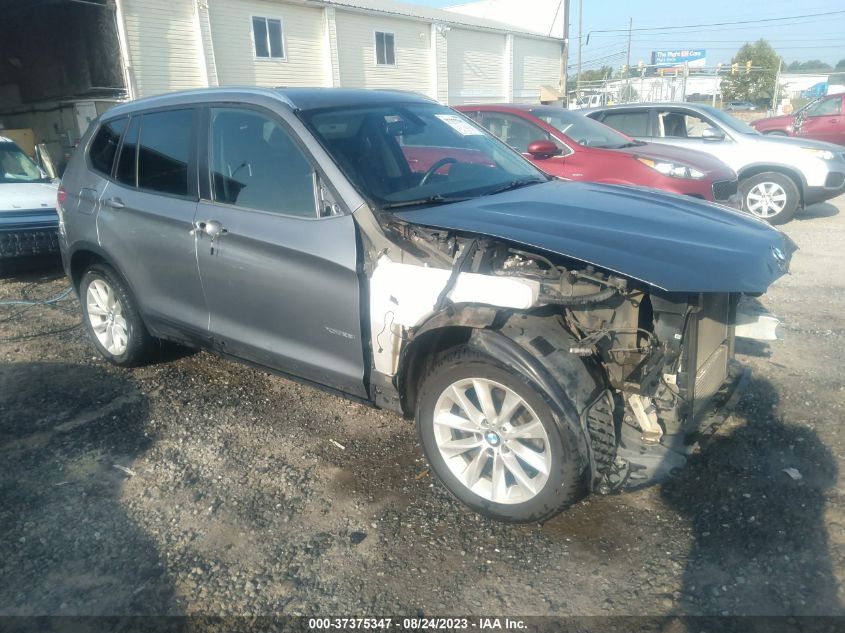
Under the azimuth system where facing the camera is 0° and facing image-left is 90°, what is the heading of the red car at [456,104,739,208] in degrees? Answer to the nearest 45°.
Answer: approximately 315°

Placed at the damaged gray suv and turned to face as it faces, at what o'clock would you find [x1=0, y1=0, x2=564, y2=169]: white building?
The white building is roughly at 7 o'clock from the damaged gray suv.

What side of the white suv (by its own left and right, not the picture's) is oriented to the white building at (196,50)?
back

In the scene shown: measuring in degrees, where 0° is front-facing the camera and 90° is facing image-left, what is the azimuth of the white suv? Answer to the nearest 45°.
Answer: approximately 315°

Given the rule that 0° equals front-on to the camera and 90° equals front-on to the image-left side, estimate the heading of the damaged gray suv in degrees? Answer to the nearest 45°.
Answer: approximately 315°

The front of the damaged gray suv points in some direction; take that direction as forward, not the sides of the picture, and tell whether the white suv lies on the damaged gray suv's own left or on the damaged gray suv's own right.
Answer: on the damaged gray suv's own left

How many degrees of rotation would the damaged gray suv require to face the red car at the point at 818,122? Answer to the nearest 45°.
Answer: approximately 90° to its left

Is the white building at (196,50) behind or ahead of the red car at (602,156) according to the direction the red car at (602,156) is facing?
behind
